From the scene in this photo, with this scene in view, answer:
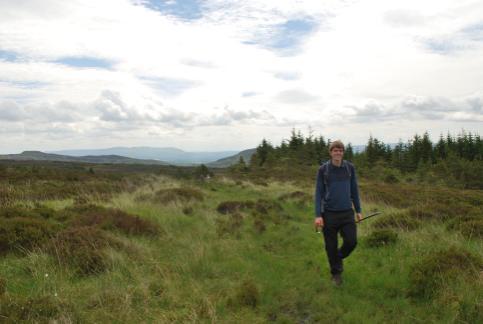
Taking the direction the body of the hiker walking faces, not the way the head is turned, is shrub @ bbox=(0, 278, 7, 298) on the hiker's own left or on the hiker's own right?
on the hiker's own right

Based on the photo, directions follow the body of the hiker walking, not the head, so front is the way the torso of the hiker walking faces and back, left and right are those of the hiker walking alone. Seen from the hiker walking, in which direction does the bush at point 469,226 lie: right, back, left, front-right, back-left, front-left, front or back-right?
back-left

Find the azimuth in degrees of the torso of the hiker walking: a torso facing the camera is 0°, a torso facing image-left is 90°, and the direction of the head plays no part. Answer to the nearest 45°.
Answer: approximately 0°

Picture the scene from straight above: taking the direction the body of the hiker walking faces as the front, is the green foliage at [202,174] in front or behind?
behind

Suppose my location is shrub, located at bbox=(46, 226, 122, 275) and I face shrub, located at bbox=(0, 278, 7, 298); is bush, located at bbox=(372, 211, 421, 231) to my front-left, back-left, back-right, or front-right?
back-left

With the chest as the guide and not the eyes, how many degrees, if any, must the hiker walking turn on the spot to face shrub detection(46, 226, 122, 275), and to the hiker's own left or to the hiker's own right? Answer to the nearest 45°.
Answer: approximately 90° to the hiker's own right

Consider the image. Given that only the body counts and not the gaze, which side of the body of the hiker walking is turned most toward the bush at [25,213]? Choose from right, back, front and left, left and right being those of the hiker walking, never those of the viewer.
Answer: right

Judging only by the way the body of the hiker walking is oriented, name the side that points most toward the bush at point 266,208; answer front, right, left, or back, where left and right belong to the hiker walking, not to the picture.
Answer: back
